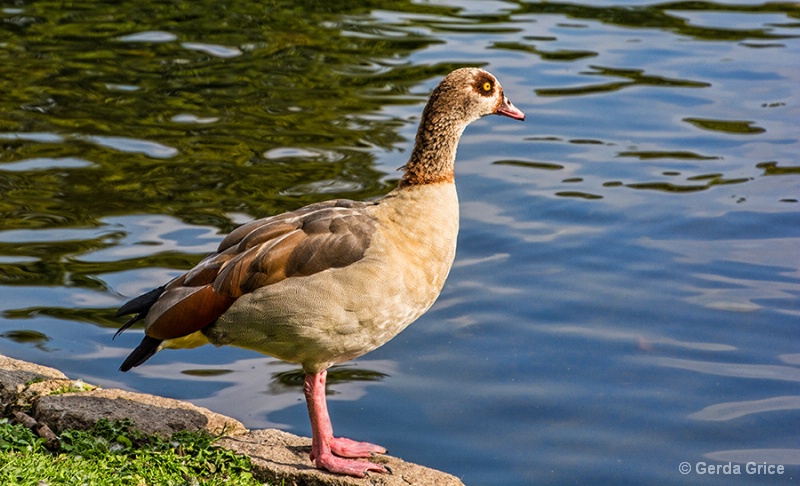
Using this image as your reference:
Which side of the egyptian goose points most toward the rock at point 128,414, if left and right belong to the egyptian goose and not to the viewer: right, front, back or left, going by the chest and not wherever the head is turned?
back

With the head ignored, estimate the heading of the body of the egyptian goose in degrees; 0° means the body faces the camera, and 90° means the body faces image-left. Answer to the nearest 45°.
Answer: approximately 270°

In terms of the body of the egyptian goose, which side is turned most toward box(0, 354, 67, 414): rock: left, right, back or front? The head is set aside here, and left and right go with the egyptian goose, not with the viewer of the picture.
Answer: back
